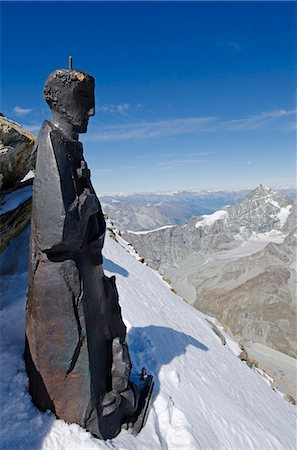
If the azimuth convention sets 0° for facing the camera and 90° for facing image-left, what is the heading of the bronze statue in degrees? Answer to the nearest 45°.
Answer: approximately 270°

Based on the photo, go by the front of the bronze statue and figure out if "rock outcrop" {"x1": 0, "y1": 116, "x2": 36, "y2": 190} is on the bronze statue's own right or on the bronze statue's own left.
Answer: on the bronze statue's own left
